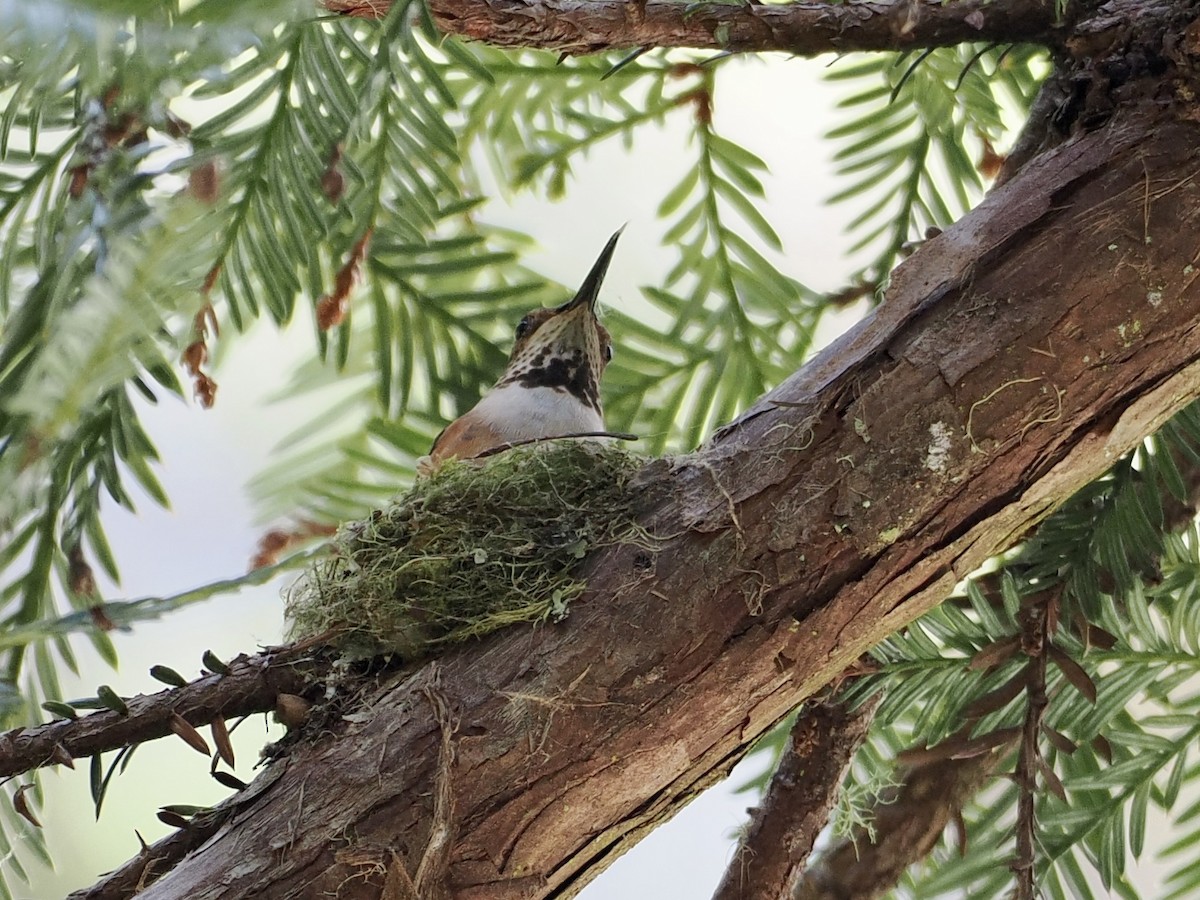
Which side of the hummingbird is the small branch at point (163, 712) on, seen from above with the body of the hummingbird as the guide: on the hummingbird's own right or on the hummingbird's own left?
on the hummingbird's own right

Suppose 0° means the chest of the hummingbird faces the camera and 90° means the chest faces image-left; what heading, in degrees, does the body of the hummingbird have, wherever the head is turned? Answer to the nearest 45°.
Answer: approximately 315°

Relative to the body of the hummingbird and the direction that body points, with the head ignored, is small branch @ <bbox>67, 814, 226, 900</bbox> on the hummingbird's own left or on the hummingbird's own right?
on the hummingbird's own right
